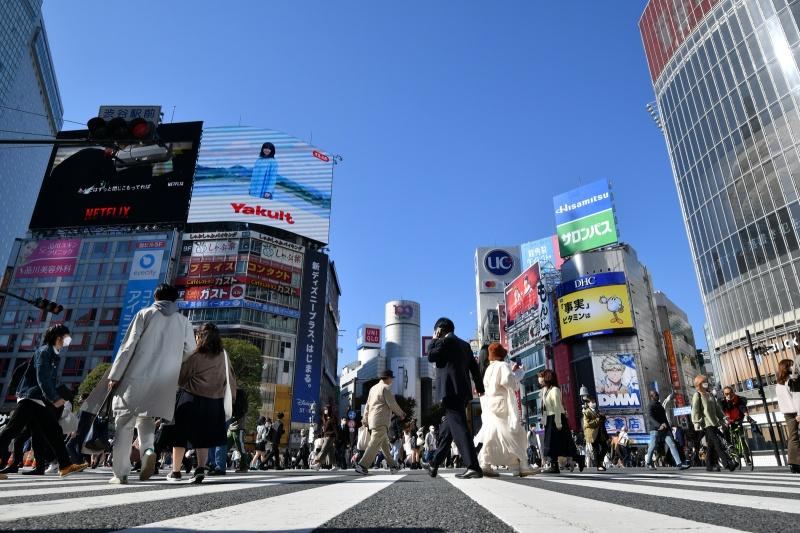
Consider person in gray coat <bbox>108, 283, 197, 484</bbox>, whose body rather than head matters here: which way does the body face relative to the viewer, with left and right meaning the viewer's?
facing away from the viewer

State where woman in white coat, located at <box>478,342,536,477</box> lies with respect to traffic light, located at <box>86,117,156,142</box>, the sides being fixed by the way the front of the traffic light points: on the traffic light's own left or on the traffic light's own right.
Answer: on the traffic light's own left

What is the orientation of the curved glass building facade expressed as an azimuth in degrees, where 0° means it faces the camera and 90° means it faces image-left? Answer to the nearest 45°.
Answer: approximately 45°

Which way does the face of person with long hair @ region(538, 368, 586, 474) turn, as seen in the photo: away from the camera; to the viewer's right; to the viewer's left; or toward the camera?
to the viewer's left
